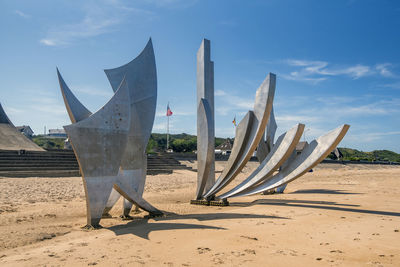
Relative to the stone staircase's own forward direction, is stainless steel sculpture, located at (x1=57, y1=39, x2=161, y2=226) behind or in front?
in front

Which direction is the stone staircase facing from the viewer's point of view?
toward the camera
